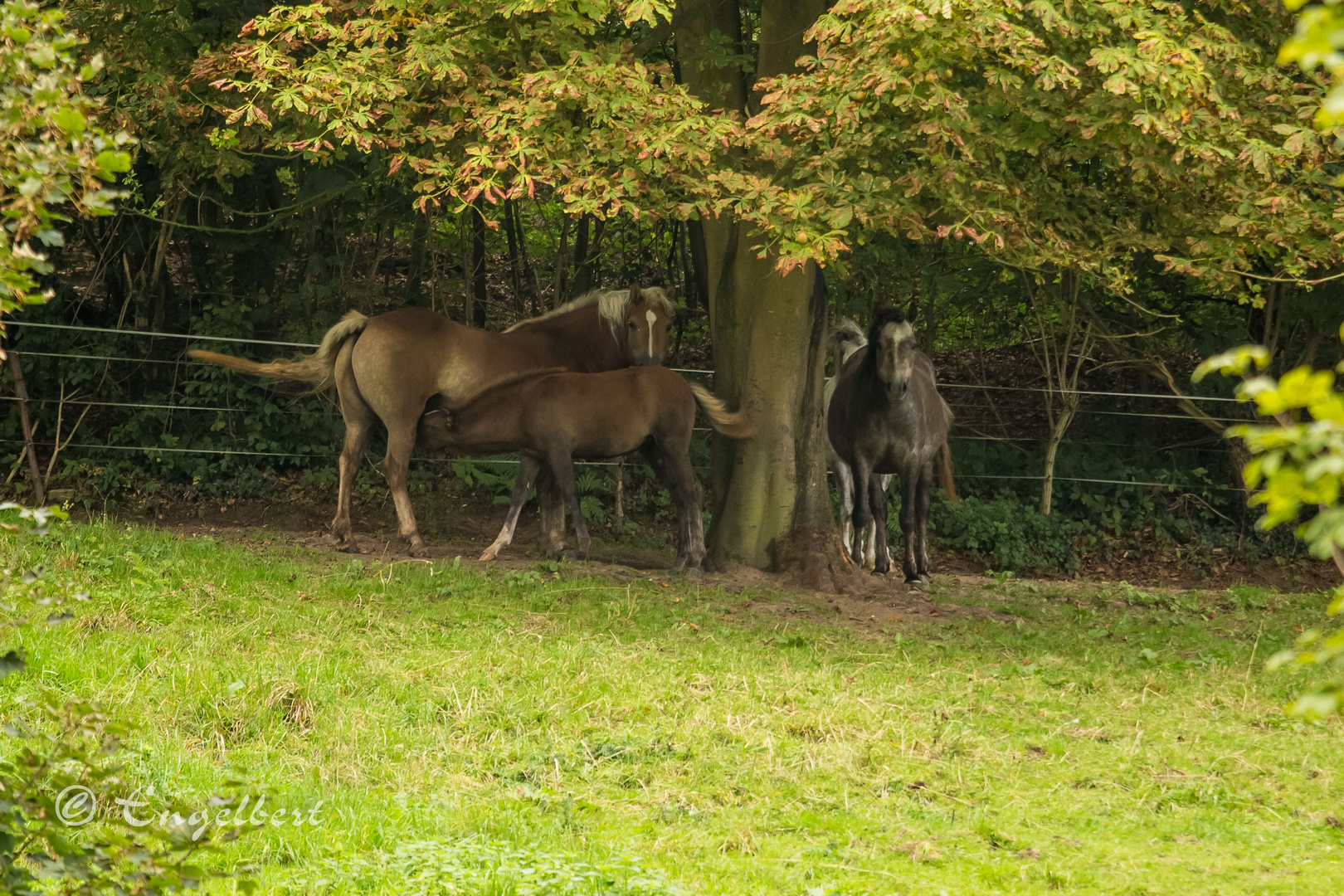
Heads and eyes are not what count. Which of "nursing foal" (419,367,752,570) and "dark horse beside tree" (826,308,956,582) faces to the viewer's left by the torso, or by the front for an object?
the nursing foal

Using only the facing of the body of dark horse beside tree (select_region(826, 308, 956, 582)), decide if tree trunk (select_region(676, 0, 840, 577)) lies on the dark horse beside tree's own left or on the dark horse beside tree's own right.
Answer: on the dark horse beside tree's own right

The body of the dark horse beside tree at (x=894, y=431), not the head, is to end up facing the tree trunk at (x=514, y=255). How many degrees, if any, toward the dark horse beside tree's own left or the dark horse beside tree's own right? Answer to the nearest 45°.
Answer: approximately 135° to the dark horse beside tree's own right

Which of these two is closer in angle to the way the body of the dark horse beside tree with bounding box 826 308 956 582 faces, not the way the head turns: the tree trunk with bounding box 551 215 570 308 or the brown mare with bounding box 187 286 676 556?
the brown mare

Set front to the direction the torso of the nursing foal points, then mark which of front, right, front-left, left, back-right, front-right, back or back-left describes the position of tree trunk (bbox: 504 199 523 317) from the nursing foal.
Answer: right

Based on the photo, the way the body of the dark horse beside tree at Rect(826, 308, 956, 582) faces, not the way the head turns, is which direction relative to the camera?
toward the camera

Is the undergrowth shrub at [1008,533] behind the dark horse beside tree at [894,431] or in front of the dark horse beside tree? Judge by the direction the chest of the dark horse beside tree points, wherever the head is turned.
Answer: behind

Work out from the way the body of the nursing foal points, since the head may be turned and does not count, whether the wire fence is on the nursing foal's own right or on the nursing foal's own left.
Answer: on the nursing foal's own right

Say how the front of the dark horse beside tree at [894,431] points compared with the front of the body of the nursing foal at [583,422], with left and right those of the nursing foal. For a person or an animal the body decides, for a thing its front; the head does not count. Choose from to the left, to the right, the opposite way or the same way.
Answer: to the left

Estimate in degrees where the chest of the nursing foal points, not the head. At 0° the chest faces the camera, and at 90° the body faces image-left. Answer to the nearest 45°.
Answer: approximately 90°

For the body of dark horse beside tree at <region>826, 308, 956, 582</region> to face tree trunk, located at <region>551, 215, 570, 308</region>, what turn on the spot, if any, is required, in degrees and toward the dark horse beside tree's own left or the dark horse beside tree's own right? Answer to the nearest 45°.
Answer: approximately 135° to the dark horse beside tree's own right
